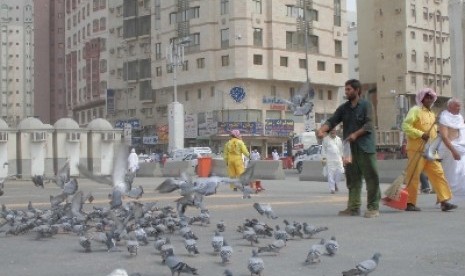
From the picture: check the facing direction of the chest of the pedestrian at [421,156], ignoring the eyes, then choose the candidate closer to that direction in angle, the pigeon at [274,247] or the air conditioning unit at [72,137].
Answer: the pigeon

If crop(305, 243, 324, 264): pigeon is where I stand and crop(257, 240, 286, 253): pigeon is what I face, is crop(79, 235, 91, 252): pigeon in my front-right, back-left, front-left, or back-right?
front-left

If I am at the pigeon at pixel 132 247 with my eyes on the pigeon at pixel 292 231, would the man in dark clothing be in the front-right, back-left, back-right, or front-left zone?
front-left

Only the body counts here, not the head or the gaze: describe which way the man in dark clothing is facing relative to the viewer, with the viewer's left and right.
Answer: facing the viewer and to the left of the viewer

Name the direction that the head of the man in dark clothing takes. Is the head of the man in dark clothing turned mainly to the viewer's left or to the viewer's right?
to the viewer's left

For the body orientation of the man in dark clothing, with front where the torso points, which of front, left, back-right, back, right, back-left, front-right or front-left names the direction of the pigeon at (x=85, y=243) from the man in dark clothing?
front
